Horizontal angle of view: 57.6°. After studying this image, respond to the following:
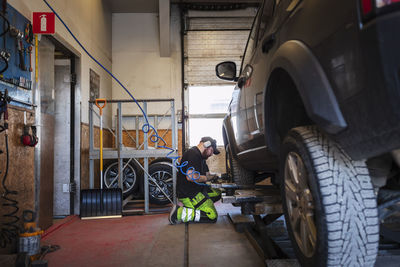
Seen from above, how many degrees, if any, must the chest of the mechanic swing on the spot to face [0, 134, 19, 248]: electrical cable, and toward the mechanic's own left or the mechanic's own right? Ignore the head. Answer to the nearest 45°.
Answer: approximately 135° to the mechanic's own right

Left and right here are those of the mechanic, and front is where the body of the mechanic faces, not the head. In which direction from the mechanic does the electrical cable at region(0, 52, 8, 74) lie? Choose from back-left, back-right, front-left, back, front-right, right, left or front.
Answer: back-right

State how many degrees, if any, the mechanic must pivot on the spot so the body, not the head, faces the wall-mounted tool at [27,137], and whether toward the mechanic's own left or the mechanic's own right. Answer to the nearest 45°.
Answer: approximately 135° to the mechanic's own right

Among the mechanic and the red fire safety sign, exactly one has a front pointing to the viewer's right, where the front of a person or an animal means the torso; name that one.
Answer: the mechanic

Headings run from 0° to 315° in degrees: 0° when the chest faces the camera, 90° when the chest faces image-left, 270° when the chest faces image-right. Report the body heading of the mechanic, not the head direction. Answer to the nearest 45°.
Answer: approximately 270°

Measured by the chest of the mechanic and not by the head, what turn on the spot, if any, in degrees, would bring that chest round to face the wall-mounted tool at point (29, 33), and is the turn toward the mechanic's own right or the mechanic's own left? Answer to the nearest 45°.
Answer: approximately 135° to the mechanic's own right

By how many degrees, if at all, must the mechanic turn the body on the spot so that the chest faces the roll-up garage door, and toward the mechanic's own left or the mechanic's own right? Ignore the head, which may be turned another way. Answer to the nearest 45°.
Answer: approximately 90° to the mechanic's own left
